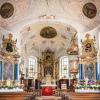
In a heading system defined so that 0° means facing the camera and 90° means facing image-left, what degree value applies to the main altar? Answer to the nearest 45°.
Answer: approximately 0°

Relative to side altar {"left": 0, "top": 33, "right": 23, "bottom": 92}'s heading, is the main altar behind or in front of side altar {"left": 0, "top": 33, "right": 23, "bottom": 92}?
behind

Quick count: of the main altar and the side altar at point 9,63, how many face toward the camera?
2

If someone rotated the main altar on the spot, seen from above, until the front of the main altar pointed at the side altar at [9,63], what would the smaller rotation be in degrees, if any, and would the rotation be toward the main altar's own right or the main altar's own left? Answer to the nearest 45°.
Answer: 0° — it already faces it

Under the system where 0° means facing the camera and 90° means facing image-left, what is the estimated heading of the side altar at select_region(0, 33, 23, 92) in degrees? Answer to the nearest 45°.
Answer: approximately 0°
